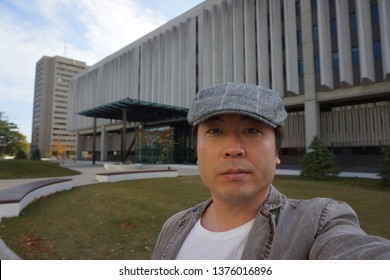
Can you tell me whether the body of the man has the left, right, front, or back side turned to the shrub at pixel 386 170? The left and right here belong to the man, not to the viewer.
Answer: back

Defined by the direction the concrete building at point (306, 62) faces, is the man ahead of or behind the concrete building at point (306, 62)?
ahead

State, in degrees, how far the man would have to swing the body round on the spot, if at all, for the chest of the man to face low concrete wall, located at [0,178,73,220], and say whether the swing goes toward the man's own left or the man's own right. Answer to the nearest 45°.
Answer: approximately 135° to the man's own right

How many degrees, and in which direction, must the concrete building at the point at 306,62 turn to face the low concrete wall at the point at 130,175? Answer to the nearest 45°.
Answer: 0° — it already faces it

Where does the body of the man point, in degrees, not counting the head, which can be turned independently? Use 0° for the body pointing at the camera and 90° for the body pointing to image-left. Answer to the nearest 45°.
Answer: approximately 0°

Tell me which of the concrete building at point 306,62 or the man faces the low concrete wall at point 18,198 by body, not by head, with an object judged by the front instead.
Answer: the concrete building

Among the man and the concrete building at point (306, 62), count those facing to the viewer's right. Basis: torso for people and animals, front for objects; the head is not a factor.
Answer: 0

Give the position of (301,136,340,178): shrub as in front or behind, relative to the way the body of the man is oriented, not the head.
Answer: behind

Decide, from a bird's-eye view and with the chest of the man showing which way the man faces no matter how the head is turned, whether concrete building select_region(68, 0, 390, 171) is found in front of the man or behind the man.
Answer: behind

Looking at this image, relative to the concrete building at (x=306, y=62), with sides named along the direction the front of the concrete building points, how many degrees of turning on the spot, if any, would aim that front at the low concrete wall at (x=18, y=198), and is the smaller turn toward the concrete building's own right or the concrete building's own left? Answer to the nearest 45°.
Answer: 0° — it already faces it
